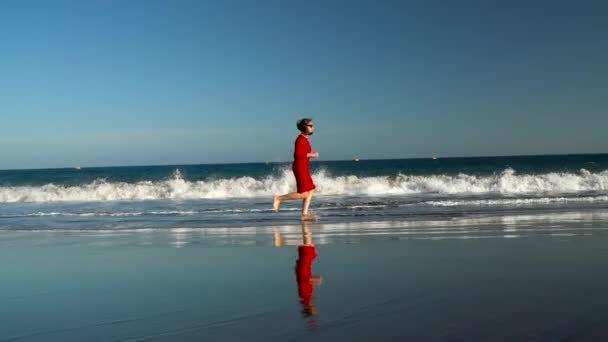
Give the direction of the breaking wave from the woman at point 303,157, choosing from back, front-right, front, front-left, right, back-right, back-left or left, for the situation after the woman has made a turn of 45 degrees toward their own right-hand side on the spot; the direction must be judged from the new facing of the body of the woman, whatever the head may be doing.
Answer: back-left

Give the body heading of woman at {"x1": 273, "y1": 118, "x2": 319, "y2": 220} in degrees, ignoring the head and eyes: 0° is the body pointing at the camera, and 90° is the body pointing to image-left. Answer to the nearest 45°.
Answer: approximately 270°

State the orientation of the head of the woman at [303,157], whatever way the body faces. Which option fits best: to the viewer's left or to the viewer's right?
to the viewer's right
